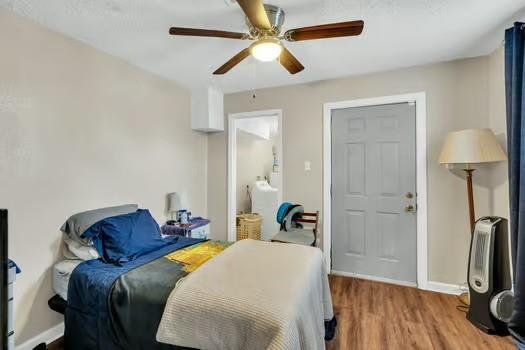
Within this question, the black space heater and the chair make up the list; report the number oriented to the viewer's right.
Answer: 0

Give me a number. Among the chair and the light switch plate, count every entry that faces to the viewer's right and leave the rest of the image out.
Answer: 0

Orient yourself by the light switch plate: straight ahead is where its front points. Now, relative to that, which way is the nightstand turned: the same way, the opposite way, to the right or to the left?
to the left

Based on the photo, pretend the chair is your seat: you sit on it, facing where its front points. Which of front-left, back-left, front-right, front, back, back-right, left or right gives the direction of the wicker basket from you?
right

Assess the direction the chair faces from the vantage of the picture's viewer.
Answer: facing the viewer and to the left of the viewer

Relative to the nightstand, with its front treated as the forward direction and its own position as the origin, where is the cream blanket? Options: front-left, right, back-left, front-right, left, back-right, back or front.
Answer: front-right

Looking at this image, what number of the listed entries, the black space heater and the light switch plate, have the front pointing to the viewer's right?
0

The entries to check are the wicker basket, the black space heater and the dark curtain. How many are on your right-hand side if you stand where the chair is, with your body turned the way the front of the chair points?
1

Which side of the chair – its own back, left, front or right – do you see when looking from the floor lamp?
left

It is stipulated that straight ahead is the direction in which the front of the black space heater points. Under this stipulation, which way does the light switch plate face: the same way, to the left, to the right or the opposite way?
to the left

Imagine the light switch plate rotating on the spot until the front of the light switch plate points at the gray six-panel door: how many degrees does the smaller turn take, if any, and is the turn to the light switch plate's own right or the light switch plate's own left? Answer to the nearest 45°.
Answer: approximately 90° to the light switch plate's own left

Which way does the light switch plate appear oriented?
toward the camera

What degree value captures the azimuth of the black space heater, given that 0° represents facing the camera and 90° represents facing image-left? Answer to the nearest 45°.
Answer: approximately 45°

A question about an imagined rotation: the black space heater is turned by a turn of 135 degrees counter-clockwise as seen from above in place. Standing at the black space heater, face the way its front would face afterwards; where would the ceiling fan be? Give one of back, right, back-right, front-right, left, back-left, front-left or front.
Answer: back-right
